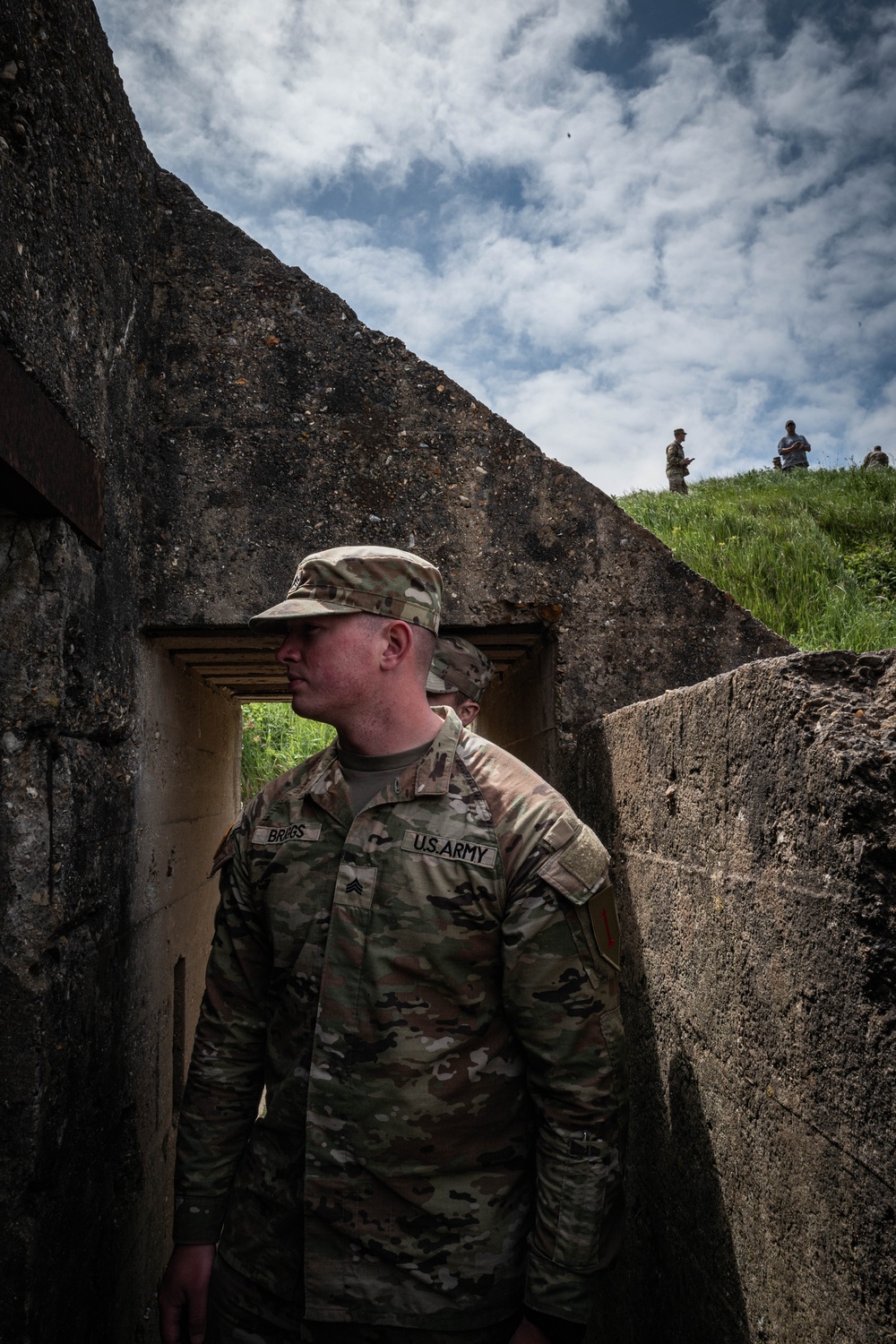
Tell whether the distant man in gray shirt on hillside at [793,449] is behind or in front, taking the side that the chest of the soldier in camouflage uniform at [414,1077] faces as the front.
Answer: behind

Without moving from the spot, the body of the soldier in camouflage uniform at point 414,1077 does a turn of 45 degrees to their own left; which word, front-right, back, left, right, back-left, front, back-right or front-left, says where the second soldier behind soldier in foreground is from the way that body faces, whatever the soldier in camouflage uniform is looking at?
back

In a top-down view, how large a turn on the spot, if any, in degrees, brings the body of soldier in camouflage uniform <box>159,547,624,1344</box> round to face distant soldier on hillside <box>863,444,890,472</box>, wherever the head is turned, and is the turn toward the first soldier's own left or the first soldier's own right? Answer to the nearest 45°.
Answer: approximately 180°

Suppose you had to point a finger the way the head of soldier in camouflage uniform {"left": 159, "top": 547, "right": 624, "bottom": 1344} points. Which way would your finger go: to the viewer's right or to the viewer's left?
to the viewer's left

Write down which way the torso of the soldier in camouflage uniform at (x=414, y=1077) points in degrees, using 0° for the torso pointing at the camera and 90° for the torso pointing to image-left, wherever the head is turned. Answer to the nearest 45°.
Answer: approximately 45°

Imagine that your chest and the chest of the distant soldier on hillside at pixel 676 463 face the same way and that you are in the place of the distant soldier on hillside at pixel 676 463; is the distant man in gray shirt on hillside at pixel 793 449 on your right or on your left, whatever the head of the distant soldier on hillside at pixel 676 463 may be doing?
on your left

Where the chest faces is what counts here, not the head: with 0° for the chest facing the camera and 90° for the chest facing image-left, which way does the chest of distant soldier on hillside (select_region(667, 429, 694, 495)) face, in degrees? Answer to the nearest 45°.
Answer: approximately 270°
